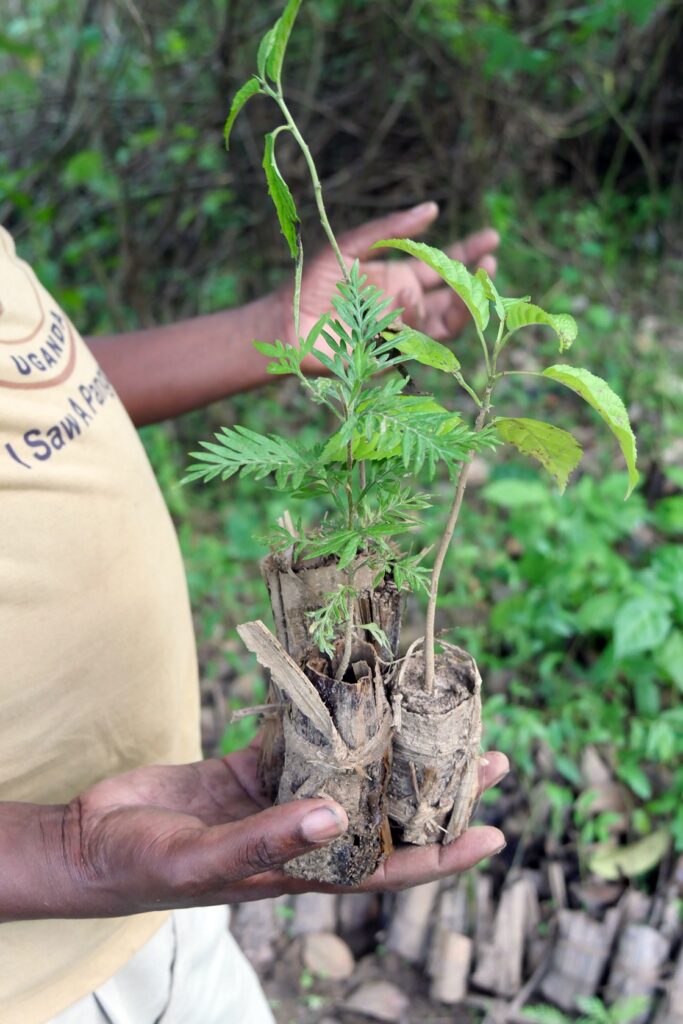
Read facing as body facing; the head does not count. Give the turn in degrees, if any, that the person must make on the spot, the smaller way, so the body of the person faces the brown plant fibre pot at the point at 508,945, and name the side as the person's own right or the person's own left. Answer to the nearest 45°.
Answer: approximately 90° to the person's own left

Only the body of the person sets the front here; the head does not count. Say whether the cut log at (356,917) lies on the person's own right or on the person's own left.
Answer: on the person's own left

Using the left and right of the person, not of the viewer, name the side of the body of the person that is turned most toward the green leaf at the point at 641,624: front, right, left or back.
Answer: left

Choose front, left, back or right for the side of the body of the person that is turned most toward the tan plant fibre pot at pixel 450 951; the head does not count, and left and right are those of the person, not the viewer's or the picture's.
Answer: left

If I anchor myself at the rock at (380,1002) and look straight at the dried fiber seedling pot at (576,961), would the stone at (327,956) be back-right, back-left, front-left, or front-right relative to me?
back-left

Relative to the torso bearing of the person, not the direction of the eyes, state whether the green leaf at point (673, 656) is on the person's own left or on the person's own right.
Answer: on the person's own left

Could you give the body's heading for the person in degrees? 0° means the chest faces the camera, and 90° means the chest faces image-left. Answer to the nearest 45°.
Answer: approximately 315°

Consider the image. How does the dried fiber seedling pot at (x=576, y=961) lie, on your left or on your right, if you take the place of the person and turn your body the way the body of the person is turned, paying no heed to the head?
on your left
